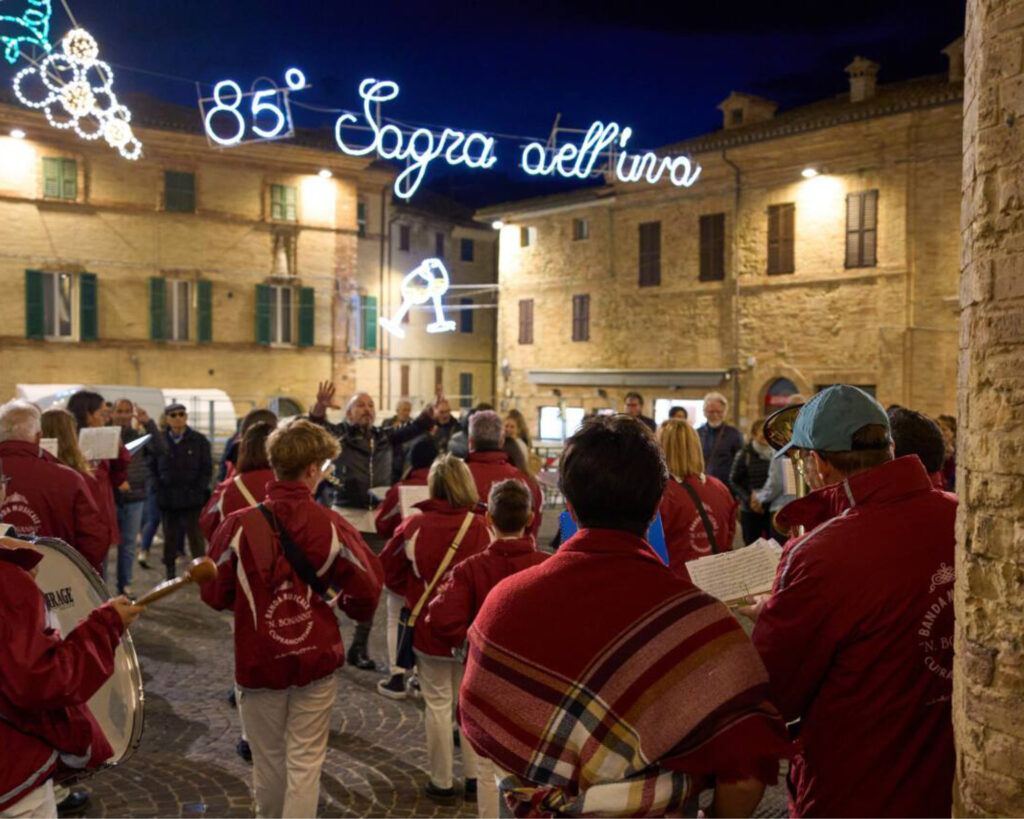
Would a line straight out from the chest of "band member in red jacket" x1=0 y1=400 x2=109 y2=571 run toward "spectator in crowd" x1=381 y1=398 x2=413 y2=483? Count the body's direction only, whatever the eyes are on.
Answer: yes

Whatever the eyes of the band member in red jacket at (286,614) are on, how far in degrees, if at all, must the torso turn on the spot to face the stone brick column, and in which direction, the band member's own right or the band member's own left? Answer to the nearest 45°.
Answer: approximately 135° to the band member's own right

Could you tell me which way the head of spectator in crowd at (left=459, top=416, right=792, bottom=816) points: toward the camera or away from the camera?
away from the camera

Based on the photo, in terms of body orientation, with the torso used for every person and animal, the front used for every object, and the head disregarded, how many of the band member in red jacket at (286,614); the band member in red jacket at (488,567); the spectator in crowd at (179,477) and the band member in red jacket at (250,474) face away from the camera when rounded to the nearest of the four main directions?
3

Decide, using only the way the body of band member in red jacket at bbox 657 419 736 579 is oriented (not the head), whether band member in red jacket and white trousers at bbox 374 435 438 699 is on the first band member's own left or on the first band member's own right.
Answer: on the first band member's own left

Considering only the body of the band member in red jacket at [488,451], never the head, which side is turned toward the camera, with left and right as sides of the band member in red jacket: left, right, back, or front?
back

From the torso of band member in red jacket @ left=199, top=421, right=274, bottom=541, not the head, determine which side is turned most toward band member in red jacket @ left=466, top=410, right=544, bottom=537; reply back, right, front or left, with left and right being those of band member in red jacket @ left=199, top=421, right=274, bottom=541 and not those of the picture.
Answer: right

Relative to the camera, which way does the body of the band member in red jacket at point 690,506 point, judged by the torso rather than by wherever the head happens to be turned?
away from the camera

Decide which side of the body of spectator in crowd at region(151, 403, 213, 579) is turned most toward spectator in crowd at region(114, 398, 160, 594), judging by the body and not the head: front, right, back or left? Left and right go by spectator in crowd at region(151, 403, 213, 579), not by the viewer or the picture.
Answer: right

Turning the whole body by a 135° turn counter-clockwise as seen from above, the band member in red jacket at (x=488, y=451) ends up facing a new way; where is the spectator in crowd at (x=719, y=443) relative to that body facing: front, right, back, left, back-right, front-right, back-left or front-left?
back

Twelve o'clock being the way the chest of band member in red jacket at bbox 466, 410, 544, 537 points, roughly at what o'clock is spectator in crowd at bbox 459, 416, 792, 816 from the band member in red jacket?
The spectator in crowd is roughly at 6 o'clock from the band member in red jacket.

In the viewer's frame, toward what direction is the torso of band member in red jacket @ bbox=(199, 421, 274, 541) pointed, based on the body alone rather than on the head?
away from the camera

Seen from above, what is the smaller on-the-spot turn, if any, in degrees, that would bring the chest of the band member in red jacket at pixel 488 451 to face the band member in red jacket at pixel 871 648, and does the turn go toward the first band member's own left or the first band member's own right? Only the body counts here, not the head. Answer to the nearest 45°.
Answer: approximately 180°
